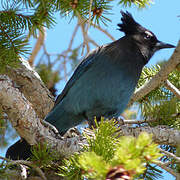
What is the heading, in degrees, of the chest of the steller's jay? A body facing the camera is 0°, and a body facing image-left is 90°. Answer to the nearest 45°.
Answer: approximately 270°
